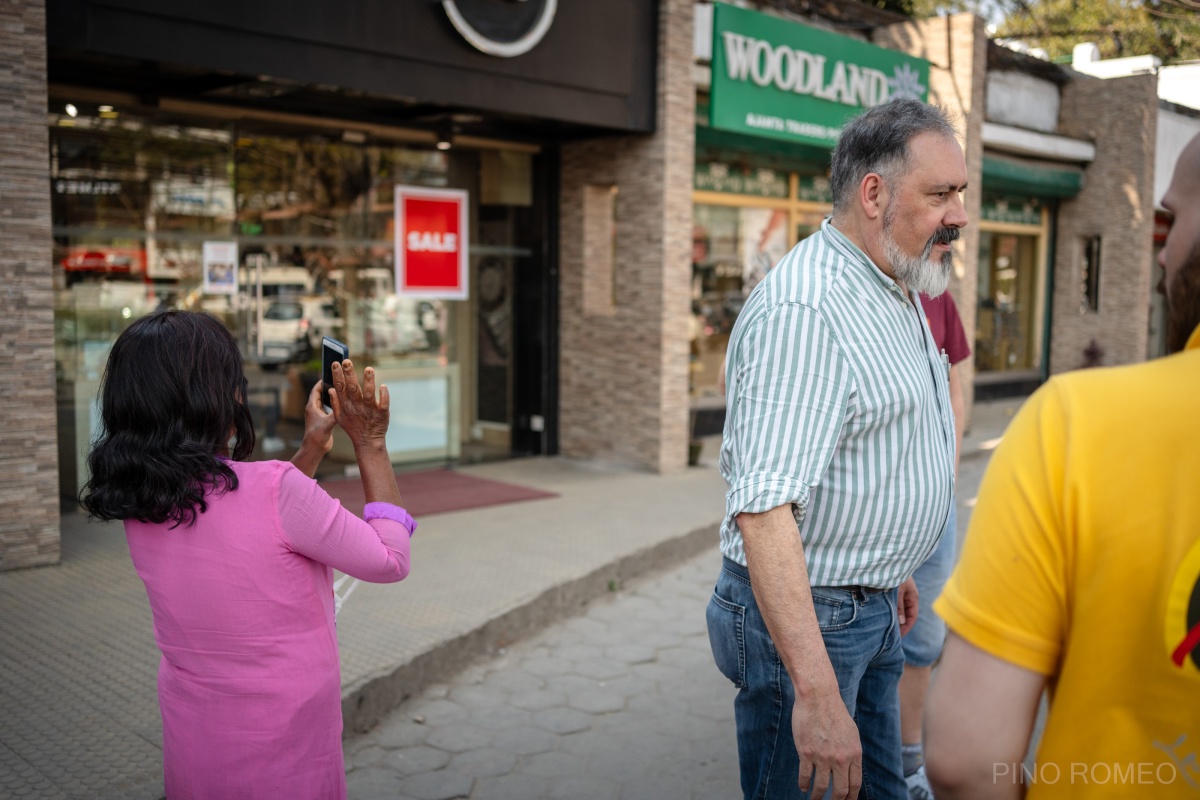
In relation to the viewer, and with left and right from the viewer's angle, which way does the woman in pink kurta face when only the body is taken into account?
facing away from the viewer and to the right of the viewer

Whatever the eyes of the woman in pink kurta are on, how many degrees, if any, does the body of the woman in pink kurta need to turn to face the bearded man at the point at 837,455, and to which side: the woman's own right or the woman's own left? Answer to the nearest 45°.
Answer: approximately 45° to the woman's own right

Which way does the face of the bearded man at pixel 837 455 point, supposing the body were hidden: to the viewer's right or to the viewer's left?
to the viewer's right

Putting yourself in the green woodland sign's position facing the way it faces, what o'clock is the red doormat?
The red doormat is roughly at 3 o'clock from the green woodland sign.

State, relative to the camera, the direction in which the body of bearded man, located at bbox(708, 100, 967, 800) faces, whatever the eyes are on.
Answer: to the viewer's right
